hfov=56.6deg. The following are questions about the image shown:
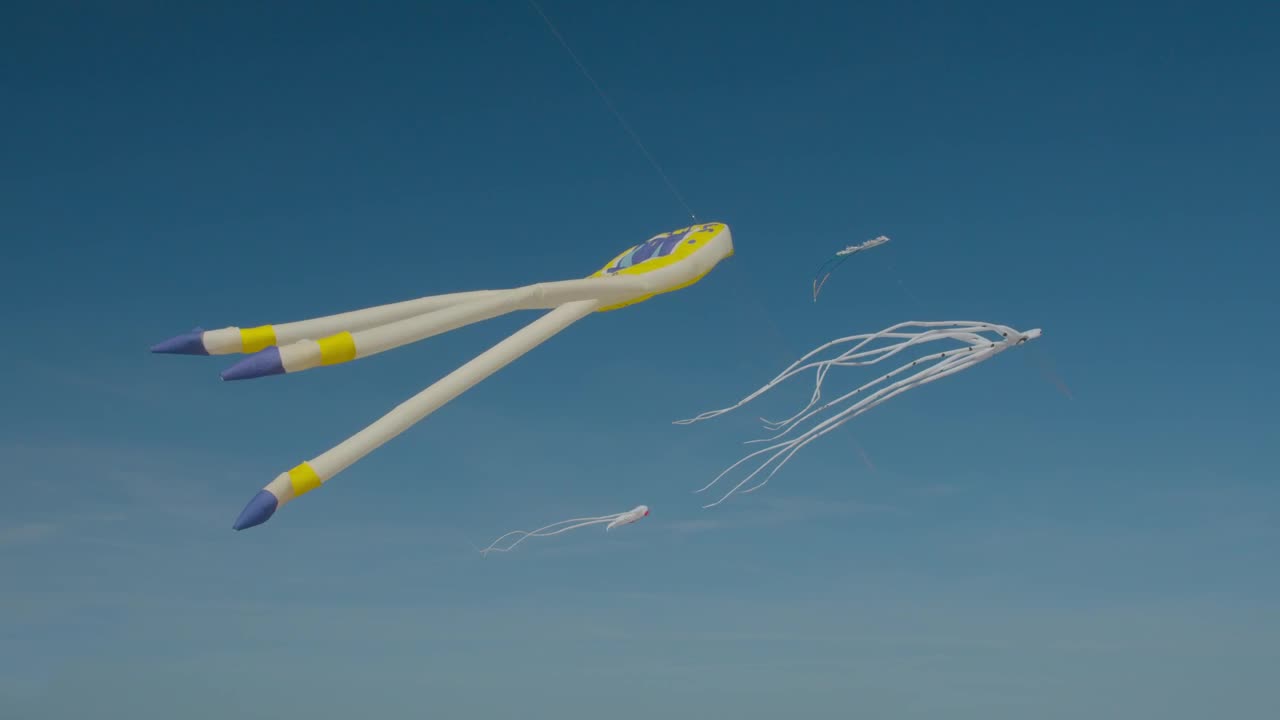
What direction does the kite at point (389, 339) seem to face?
to the viewer's right

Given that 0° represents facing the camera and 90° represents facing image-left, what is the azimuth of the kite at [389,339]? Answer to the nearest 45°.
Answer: approximately 270°
